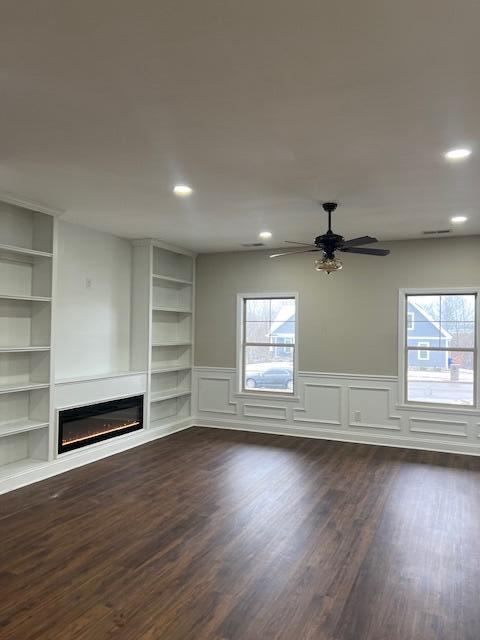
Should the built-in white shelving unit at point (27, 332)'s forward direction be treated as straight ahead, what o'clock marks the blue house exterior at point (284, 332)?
The blue house exterior is roughly at 10 o'clock from the built-in white shelving unit.

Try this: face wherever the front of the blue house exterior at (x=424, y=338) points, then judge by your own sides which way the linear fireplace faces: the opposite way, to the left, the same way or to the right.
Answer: to the left

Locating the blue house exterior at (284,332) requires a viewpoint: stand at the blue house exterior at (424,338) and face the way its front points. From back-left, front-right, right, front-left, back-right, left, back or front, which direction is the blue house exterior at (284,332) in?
right

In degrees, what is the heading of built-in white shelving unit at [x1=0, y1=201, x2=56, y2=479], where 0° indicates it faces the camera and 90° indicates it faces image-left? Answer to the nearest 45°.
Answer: approximately 315°

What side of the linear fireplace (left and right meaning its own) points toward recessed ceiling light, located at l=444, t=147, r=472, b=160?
front

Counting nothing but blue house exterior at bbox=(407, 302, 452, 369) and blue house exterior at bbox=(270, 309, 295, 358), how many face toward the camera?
2

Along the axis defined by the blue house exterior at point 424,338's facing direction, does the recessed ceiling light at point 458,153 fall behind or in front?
in front

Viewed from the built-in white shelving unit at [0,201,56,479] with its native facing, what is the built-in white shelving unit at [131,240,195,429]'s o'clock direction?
the built-in white shelving unit at [131,240,195,429] is roughly at 9 o'clock from the built-in white shelving unit at [0,201,56,479].

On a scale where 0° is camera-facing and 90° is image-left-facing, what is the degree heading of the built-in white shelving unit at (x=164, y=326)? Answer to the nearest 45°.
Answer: approximately 315°

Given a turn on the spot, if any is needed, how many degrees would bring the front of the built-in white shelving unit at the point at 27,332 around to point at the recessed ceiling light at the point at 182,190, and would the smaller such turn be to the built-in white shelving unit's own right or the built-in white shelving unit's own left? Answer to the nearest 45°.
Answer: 0° — it already faces it

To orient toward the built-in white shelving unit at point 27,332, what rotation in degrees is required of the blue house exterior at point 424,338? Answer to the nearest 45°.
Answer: approximately 45° to its right

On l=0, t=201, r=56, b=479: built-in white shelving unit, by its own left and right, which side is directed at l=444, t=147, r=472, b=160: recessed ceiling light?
front
